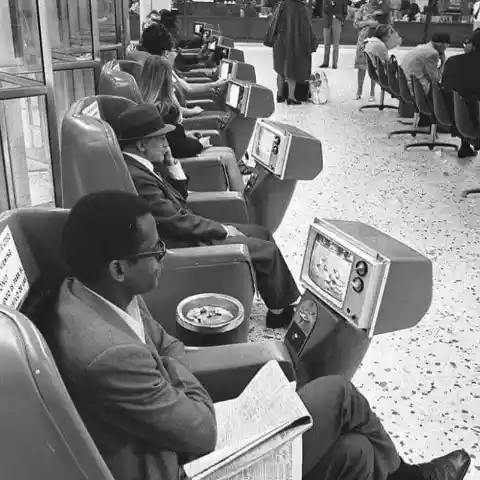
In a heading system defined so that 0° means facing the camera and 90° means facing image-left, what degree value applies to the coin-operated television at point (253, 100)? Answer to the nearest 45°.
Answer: approximately 45°

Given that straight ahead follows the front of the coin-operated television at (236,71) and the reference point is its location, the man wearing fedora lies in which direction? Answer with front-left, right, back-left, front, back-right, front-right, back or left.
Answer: front-left

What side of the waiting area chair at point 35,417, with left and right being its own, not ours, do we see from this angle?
right

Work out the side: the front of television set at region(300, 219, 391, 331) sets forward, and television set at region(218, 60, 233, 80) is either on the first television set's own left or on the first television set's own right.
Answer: on the first television set's own right

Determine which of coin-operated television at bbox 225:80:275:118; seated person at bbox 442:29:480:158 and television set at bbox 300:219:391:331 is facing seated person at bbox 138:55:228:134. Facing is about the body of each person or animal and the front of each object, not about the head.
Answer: the coin-operated television

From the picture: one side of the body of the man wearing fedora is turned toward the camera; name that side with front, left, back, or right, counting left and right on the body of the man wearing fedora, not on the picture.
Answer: right

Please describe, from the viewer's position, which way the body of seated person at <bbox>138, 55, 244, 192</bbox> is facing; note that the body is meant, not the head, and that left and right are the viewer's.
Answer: facing to the right of the viewer

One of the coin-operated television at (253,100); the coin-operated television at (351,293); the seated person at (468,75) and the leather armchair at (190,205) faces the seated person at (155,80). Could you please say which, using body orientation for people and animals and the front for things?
the coin-operated television at (253,100)

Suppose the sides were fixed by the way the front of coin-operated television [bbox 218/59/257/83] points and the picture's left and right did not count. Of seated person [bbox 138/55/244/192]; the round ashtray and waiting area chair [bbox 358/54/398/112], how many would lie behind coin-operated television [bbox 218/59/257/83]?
1

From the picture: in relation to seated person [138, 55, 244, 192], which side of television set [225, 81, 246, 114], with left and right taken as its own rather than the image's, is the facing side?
front

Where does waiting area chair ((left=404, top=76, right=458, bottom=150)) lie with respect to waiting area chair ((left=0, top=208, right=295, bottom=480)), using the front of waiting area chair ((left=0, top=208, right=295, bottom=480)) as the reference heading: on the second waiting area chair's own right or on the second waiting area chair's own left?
on the second waiting area chair's own left

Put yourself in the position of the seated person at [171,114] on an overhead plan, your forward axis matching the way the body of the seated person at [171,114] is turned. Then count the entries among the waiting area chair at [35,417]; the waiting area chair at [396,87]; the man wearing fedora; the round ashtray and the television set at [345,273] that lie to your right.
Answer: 4

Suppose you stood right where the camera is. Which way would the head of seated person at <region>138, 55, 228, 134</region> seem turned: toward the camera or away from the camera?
away from the camera

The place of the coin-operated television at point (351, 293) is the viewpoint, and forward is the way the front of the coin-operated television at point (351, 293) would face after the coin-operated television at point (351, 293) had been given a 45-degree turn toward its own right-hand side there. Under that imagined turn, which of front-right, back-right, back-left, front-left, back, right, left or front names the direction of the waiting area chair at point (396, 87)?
right

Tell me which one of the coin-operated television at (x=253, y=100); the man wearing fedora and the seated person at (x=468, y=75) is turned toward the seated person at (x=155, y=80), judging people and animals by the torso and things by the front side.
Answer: the coin-operated television

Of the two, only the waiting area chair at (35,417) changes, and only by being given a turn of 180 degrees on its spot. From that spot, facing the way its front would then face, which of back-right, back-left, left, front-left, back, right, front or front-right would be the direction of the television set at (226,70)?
right

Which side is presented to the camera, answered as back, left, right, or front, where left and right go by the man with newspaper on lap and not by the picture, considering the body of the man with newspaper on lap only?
right

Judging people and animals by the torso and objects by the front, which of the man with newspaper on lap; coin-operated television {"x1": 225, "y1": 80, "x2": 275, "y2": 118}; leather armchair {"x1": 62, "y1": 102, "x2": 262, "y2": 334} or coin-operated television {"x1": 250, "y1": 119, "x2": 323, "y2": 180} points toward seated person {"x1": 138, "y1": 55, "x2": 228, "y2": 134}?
coin-operated television {"x1": 225, "y1": 80, "x2": 275, "y2": 118}
